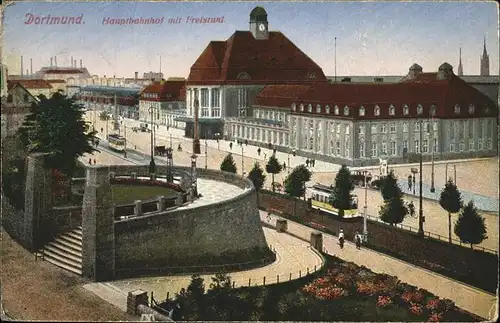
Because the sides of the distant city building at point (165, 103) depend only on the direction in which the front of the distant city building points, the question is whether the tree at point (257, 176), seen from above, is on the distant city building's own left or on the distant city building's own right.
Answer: on the distant city building's own left

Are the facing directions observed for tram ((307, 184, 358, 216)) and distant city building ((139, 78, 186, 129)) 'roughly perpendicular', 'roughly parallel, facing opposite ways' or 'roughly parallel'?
roughly perpendicular

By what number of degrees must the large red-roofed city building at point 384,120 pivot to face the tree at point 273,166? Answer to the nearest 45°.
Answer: approximately 45° to its right

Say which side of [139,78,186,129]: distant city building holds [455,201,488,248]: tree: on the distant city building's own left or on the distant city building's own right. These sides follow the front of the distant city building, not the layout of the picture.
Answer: on the distant city building's own left

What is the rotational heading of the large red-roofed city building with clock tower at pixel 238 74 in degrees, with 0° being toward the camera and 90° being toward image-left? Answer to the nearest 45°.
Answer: approximately 45°

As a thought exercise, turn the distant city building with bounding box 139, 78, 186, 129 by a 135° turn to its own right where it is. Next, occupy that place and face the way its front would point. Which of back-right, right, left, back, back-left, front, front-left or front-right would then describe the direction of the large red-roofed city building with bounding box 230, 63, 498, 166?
right

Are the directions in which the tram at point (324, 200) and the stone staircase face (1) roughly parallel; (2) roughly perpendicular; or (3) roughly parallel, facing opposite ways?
roughly perpendicular
